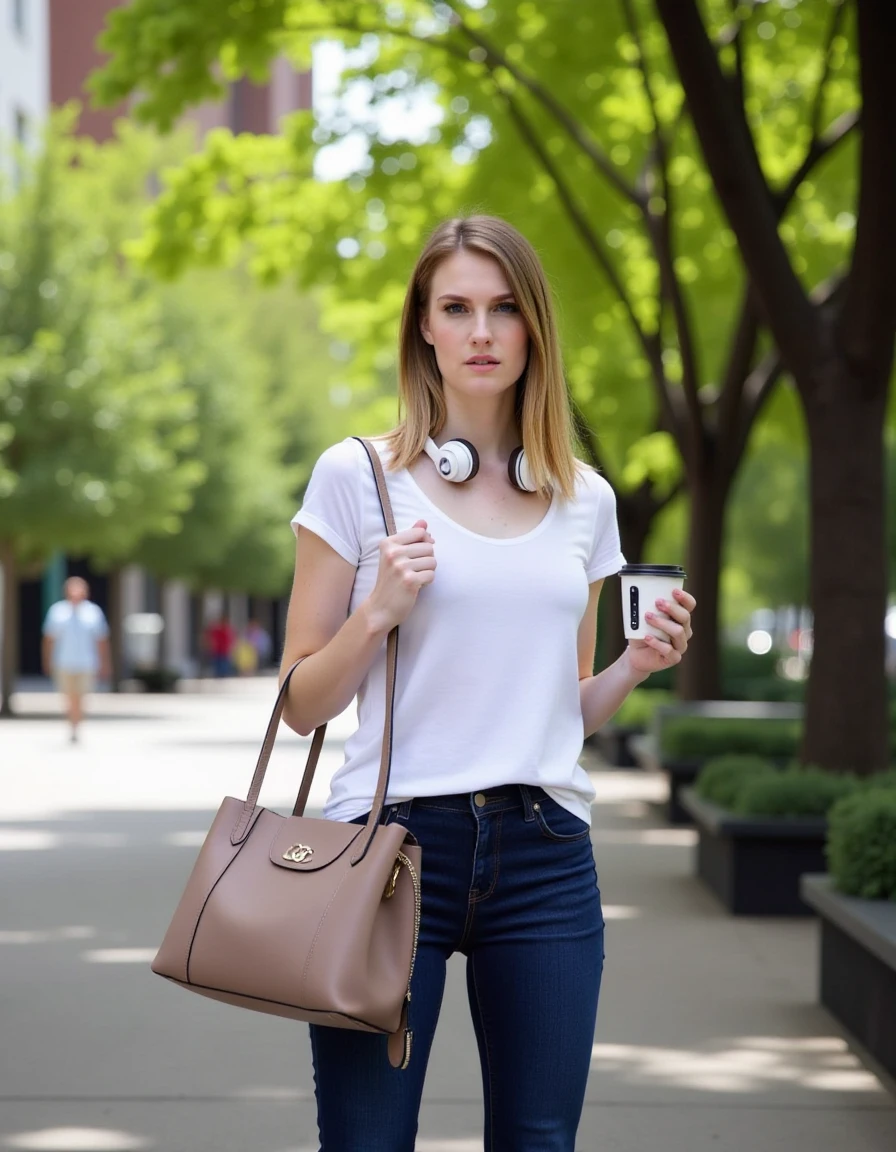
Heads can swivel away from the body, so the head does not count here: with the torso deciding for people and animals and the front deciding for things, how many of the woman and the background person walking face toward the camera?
2

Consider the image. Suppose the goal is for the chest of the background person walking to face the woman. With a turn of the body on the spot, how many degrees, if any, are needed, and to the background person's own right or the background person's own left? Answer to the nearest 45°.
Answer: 0° — they already face them

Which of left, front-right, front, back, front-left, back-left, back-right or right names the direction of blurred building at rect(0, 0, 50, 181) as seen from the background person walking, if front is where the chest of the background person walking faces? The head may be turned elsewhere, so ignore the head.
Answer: back

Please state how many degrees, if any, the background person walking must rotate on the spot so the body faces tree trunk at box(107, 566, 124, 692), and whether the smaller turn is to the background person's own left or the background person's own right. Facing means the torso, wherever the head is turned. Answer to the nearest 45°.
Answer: approximately 180°

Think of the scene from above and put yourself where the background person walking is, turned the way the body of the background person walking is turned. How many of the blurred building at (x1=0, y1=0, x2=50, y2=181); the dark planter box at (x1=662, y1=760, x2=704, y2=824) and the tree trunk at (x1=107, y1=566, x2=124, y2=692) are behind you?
2

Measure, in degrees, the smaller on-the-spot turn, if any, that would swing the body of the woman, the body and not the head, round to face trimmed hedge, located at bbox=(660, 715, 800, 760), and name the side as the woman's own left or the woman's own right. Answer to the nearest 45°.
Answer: approximately 180°

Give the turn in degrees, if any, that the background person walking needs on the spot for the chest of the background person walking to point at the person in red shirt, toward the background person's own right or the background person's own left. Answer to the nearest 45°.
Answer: approximately 180°

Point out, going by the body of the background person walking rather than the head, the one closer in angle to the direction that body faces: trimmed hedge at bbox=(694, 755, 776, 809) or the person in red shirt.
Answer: the trimmed hedge

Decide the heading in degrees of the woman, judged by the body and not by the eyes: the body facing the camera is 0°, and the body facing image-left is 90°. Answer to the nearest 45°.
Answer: approximately 0°

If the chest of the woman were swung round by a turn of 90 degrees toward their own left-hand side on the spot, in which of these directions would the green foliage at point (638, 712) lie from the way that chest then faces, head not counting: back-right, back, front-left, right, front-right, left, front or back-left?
left
